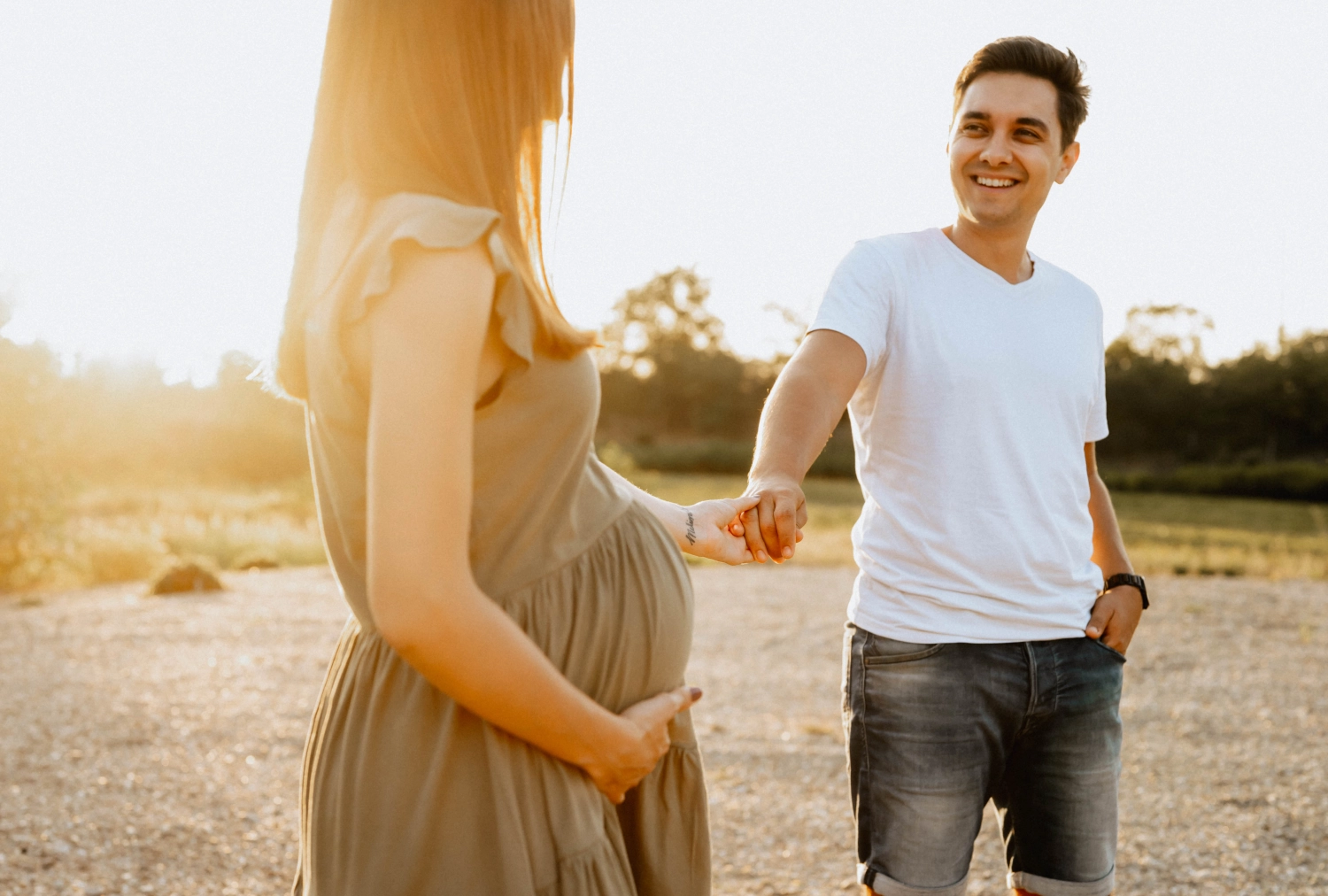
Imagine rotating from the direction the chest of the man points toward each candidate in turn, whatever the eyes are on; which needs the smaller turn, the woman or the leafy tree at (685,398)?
the woman

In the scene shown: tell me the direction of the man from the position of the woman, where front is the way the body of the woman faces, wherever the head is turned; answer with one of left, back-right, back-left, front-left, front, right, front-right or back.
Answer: front-left

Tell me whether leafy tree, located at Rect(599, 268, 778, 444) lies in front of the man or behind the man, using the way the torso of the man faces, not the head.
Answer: behind

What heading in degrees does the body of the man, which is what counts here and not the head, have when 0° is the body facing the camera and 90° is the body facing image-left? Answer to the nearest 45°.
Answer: approximately 315°

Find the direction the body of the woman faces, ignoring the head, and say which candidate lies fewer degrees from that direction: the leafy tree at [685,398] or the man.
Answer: the man

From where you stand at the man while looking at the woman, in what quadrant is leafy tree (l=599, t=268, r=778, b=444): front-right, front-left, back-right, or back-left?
back-right

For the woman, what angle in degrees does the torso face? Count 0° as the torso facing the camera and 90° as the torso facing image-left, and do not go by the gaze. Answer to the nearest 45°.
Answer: approximately 270°

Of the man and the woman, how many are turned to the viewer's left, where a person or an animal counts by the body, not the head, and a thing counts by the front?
0

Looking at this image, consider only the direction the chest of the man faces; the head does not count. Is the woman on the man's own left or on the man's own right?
on the man's own right

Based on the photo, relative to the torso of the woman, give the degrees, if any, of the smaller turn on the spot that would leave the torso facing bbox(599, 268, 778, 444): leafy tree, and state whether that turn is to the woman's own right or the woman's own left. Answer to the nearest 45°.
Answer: approximately 90° to the woman's own left
